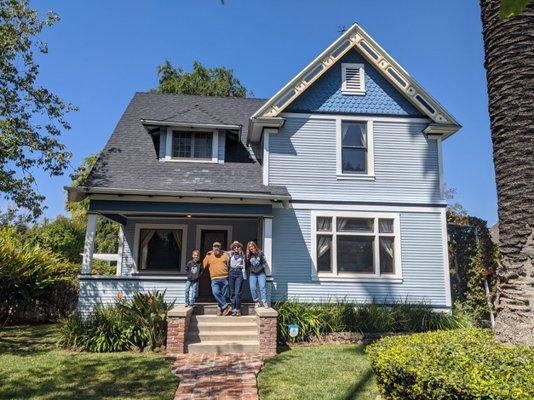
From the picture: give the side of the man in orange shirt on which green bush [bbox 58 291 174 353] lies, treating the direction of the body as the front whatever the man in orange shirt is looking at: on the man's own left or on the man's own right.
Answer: on the man's own right

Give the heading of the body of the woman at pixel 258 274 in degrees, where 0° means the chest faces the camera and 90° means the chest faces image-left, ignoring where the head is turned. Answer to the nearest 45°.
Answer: approximately 0°

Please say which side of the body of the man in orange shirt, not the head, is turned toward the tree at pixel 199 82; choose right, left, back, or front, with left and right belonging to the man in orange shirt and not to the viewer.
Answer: back

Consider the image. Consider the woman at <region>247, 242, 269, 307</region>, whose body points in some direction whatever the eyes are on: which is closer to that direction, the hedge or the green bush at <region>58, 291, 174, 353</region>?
the hedge

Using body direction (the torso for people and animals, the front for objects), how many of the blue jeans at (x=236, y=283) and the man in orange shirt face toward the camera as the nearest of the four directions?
2

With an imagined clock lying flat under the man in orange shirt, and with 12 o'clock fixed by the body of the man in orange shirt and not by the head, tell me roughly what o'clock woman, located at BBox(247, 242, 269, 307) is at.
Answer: The woman is roughly at 9 o'clock from the man in orange shirt.

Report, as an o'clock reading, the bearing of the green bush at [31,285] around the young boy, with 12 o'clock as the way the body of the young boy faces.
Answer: The green bush is roughly at 4 o'clock from the young boy.

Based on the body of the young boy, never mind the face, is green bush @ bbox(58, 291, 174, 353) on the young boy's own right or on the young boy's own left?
on the young boy's own right
